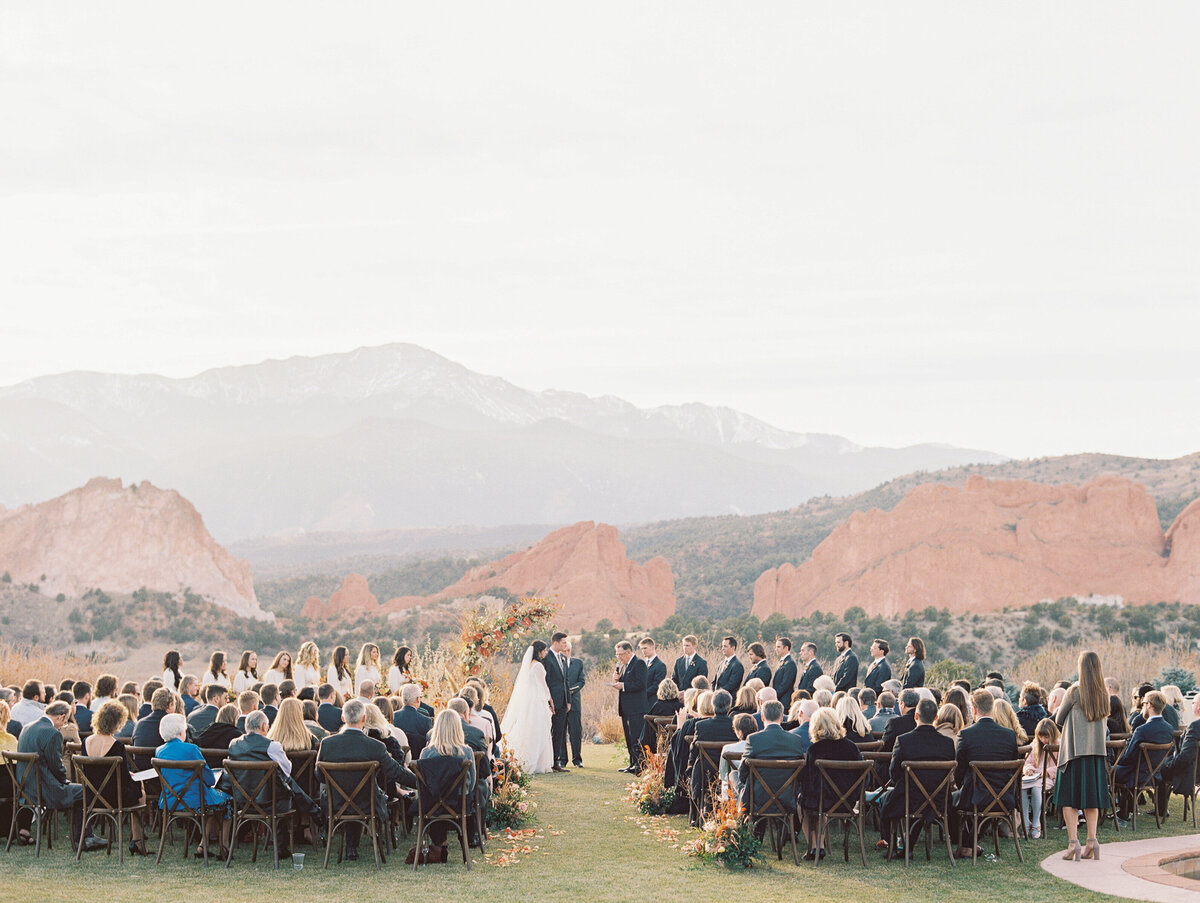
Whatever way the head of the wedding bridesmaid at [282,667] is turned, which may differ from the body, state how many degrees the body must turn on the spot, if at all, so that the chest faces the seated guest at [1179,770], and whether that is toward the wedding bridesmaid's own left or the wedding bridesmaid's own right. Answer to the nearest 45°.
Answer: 0° — they already face them

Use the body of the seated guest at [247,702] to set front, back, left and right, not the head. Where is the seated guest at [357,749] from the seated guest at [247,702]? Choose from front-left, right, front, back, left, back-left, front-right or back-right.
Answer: right

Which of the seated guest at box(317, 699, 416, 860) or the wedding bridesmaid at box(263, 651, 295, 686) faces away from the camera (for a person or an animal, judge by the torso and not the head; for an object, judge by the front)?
the seated guest

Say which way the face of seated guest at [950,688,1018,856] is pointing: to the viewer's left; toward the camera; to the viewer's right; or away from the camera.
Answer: away from the camera

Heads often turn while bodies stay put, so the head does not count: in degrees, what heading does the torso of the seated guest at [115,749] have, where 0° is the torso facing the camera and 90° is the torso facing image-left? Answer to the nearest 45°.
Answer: approximately 225°

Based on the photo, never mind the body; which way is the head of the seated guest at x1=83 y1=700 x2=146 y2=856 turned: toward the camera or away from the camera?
away from the camera

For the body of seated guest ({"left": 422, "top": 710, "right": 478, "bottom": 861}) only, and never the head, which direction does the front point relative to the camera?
away from the camera

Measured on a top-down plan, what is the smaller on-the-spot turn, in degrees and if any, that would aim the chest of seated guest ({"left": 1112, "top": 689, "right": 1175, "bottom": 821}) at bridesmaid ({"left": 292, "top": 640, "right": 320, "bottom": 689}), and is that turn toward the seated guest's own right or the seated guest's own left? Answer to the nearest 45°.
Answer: approximately 45° to the seated guest's own left

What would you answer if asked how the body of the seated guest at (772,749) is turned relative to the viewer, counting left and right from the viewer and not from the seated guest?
facing away from the viewer

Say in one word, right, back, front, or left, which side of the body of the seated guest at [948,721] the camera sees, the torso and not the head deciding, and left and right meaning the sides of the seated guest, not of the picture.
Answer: back

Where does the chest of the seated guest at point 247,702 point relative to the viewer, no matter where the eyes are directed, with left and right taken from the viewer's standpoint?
facing away from the viewer and to the right of the viewer

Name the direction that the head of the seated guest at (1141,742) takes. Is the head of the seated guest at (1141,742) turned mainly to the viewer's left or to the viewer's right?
to the viewer's left

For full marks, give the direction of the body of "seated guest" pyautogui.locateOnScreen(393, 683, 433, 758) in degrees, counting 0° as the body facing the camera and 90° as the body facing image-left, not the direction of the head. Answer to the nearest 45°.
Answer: approximately 225°

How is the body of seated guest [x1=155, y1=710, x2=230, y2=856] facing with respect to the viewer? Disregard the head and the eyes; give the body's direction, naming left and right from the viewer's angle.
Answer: facing away from the viewer and to the right of the viewer
